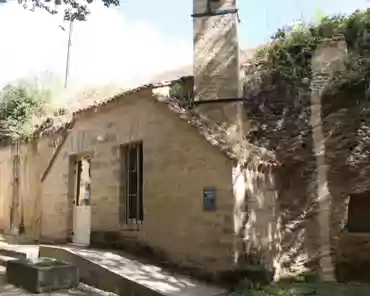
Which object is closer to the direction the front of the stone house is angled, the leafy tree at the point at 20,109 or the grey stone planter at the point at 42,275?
the grey stone planter

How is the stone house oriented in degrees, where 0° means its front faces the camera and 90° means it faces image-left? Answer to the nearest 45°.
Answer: approximately 45°

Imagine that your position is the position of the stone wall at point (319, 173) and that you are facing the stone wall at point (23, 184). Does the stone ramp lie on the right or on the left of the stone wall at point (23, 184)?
left

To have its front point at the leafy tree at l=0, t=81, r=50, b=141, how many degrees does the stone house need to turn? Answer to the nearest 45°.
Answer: approximately 90° to its right
